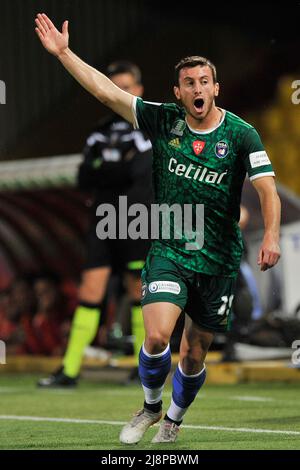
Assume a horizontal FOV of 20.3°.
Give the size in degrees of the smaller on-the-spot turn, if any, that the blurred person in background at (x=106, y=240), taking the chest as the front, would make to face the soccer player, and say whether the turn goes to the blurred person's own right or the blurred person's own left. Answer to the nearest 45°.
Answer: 0° — they already face them

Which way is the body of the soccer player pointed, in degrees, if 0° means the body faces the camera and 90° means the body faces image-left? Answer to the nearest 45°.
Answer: approximately 0°

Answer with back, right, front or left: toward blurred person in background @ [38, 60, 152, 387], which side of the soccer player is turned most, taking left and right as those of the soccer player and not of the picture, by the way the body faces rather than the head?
back

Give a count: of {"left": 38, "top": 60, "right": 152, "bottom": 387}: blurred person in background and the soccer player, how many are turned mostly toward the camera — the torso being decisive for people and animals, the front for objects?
2

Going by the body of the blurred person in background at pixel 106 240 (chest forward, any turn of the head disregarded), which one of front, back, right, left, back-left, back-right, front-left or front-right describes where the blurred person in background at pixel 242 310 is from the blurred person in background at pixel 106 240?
back-left
